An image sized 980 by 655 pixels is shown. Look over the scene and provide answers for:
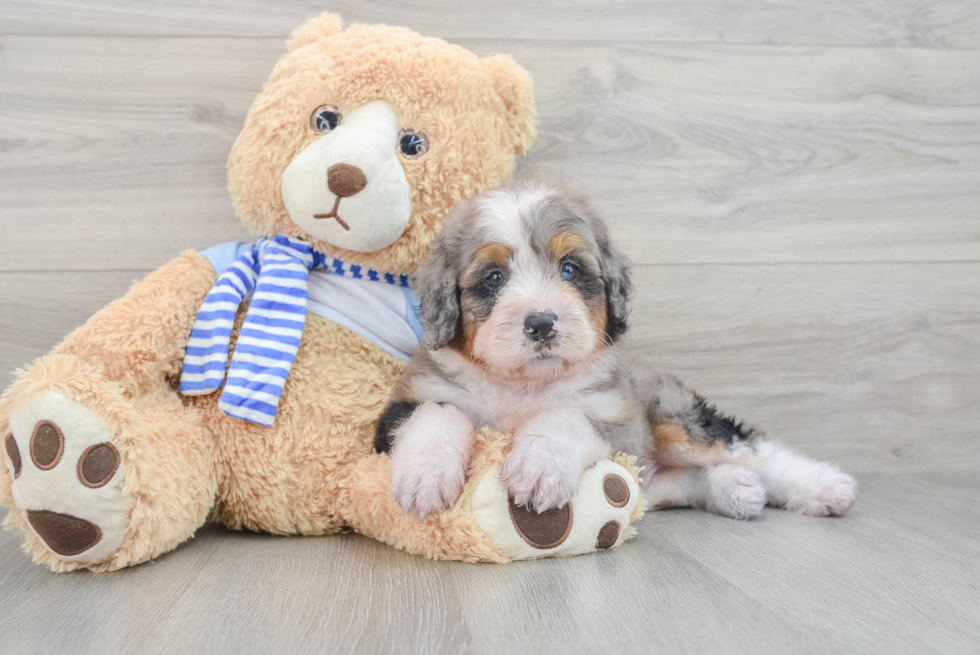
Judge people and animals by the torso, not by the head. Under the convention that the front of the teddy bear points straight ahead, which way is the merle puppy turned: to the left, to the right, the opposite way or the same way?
to the right

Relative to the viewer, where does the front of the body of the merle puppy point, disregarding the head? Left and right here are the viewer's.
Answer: facing the viewer and to the left of the viewer

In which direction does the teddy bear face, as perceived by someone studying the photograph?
facing the viewer
